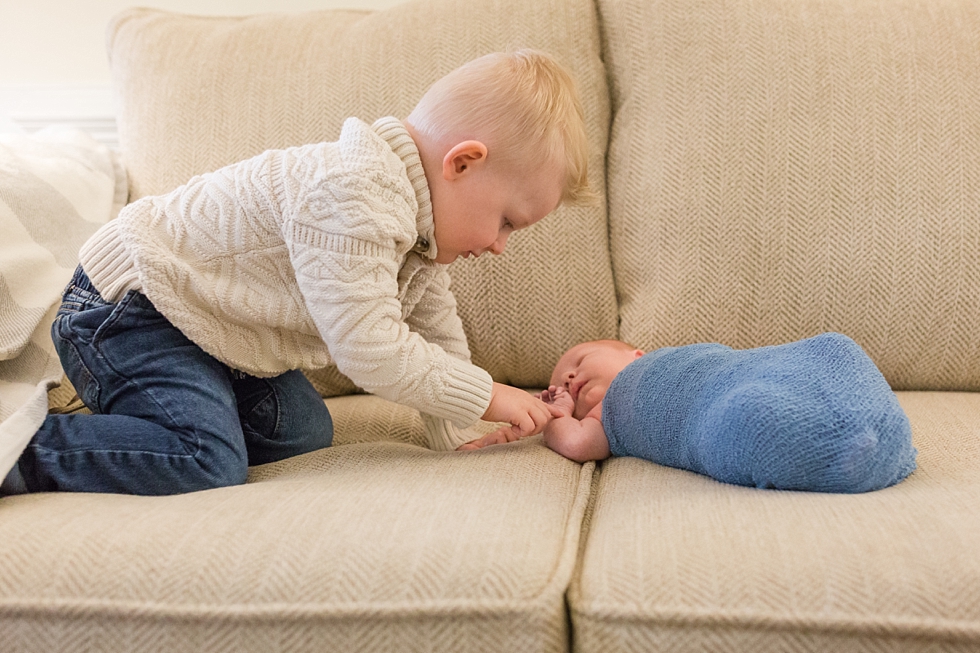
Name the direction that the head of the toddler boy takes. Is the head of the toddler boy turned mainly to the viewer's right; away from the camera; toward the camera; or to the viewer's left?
to the viewer's right

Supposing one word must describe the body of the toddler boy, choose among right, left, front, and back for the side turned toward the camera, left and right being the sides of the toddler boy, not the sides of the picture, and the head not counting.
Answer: right

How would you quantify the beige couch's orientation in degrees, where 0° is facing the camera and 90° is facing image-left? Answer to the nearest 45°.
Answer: approximately 0°

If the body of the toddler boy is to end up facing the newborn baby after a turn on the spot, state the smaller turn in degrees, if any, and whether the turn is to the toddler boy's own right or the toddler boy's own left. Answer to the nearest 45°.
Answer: approximately 45° to the toddler boy's own right
